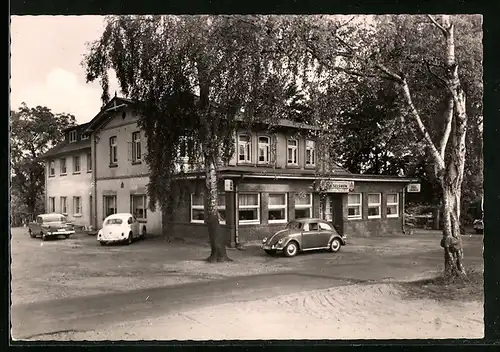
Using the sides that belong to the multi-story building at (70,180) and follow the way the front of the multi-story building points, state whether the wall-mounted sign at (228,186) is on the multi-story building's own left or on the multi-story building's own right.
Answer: on the multi-story building's own left

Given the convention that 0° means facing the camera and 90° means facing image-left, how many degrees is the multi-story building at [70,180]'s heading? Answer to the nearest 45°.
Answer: approximately 45°

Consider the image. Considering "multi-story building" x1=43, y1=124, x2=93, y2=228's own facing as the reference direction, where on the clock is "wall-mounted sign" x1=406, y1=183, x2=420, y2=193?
The wall-mounted sign is roughly at 8 o'clock from the multi-story building.
